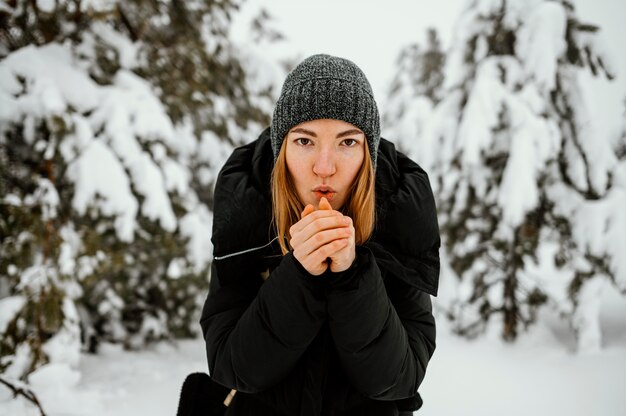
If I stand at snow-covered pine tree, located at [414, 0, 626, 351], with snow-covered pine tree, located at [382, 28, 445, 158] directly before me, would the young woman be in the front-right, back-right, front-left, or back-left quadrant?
back-left

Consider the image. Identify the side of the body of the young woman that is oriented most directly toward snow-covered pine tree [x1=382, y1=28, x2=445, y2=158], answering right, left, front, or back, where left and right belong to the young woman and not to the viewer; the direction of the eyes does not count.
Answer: back

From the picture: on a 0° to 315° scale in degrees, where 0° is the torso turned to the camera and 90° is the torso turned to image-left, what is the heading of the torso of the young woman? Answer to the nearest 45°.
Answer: approximately 0°

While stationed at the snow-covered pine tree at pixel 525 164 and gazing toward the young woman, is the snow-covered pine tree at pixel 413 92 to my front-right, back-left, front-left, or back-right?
back-right

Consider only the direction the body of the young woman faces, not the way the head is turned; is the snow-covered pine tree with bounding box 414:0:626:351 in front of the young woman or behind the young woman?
behind
